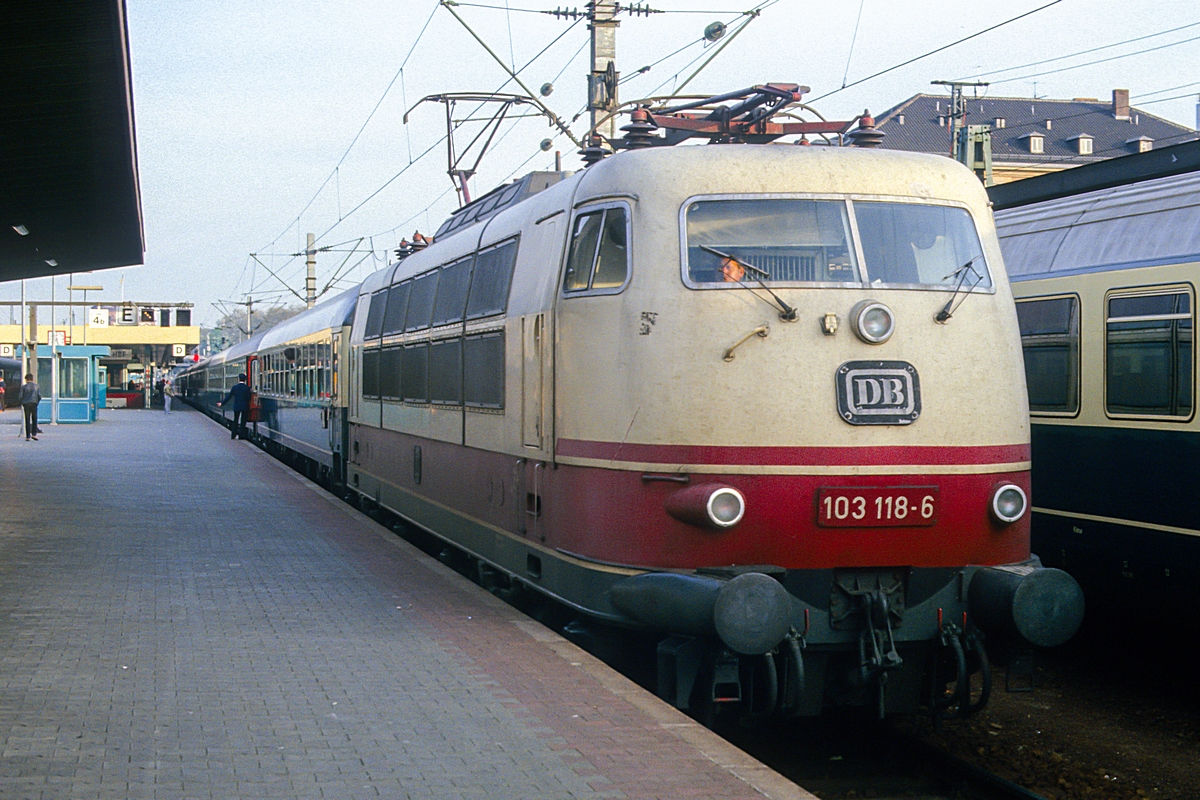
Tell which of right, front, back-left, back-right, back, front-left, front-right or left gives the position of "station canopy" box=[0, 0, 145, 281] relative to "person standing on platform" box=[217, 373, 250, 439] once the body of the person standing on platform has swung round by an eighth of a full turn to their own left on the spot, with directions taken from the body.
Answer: back-left

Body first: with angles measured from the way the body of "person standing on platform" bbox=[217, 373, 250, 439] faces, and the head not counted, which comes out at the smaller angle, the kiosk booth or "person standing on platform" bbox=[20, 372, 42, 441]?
the kiosk booth
